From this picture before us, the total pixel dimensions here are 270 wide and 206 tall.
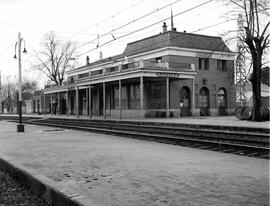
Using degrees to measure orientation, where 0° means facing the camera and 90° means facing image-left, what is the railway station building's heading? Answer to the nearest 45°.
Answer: approximately 45°

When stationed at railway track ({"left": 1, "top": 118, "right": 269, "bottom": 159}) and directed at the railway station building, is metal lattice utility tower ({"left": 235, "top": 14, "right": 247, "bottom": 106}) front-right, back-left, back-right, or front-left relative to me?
front-right
